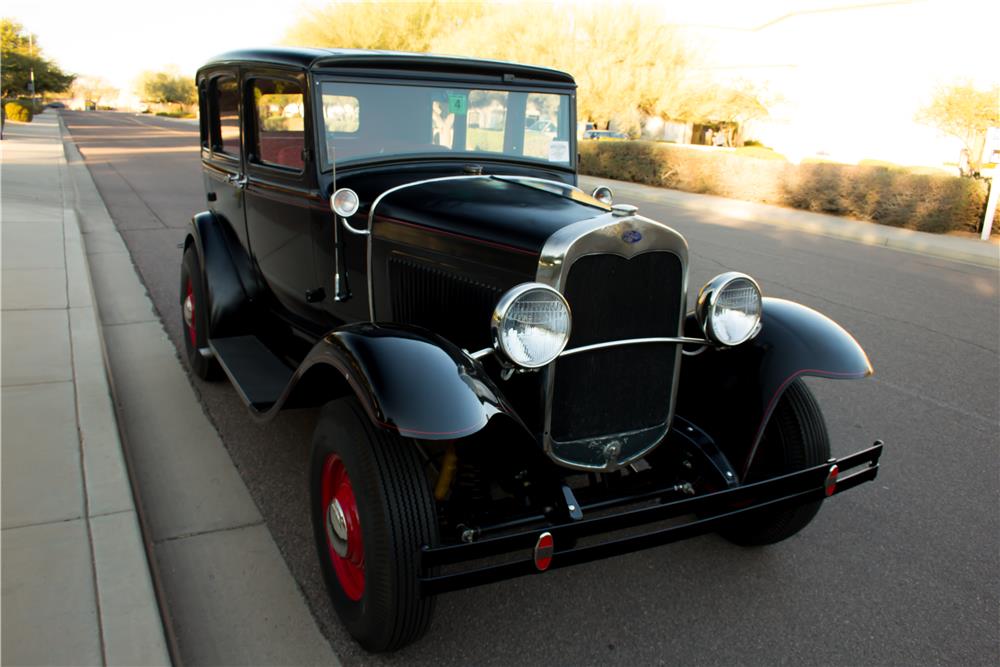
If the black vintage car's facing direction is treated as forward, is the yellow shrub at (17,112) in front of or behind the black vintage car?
behind

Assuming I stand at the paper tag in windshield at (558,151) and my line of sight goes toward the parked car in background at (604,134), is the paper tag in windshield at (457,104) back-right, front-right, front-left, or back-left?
back-left

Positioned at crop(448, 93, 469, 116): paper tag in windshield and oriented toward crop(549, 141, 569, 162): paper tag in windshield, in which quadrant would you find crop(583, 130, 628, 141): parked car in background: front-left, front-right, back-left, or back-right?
front-left

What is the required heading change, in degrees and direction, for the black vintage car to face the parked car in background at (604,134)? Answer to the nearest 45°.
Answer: approximately 135° to its left

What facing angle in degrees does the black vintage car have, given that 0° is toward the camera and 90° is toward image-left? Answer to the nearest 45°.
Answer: approximately 315°

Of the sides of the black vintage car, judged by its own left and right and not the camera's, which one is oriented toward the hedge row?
left
